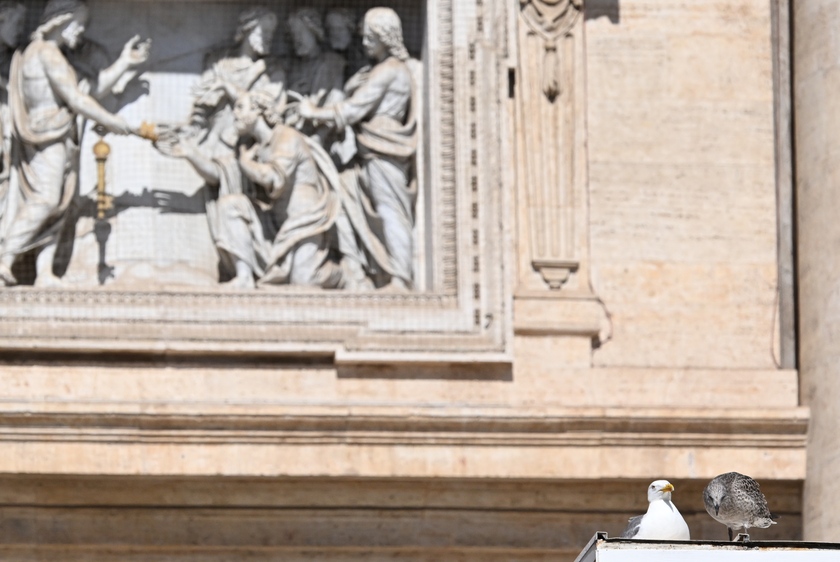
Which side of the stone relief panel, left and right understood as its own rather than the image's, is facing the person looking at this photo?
front

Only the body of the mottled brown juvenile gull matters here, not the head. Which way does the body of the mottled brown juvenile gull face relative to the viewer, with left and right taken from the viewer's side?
facing the viewer and to the left of the viewer

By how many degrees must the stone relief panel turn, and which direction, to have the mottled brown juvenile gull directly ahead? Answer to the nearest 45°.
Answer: approximately 45° to its left

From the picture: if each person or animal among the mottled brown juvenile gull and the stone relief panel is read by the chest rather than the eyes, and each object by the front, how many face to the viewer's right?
0

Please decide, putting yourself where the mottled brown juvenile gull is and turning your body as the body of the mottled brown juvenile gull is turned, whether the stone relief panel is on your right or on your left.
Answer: on your right
